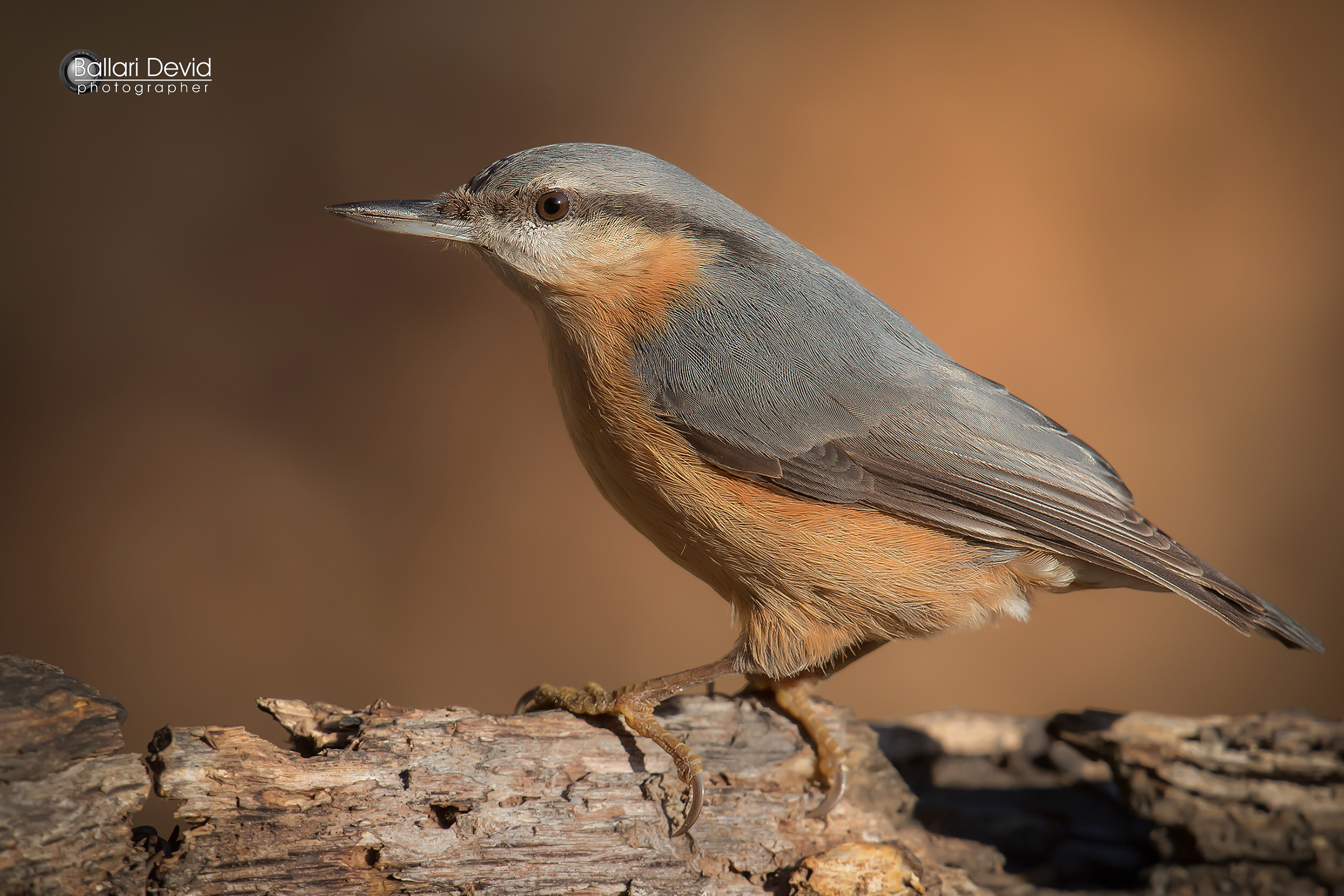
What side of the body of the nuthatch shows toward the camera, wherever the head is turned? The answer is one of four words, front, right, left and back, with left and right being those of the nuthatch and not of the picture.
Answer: left

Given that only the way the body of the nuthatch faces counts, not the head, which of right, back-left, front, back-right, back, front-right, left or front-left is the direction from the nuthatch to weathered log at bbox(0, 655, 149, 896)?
front-left

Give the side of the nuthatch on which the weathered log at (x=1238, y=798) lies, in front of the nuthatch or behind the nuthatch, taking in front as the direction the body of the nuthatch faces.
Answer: behind
